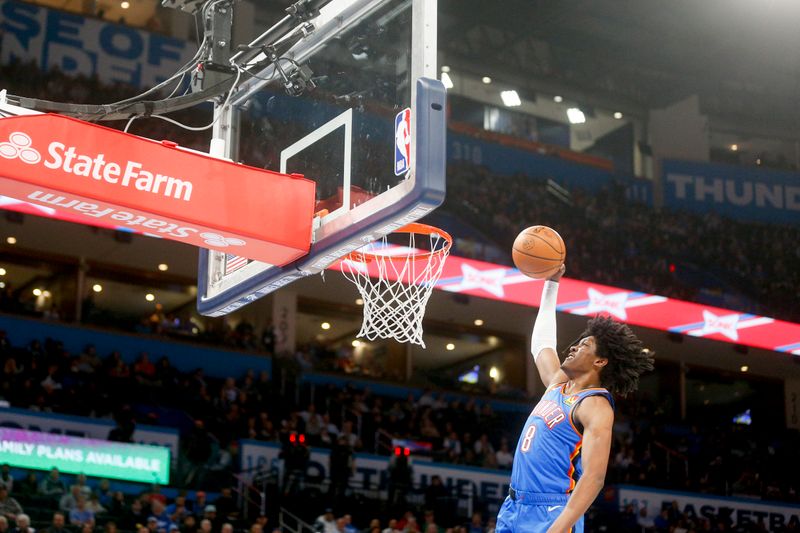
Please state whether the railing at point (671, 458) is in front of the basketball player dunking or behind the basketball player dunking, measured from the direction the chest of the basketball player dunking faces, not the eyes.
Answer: behind

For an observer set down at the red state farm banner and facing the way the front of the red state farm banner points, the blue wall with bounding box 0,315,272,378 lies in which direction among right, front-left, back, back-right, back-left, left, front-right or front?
back

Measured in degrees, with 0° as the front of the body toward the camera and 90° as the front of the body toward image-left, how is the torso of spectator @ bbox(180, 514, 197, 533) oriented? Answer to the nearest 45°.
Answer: approximately 0°

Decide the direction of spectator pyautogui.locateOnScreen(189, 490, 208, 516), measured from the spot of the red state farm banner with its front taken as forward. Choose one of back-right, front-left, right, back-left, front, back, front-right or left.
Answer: back

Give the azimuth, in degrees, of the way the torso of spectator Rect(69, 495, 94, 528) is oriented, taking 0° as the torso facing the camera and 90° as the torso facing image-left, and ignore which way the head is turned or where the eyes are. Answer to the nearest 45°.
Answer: approximately 0°

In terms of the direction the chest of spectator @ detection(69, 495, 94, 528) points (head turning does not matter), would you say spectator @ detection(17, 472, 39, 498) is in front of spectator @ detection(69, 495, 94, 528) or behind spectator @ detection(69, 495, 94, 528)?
behind

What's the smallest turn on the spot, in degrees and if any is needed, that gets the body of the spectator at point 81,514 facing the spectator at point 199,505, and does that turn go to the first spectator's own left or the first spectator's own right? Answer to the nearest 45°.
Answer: approximately 135° to the first spectator's own left
